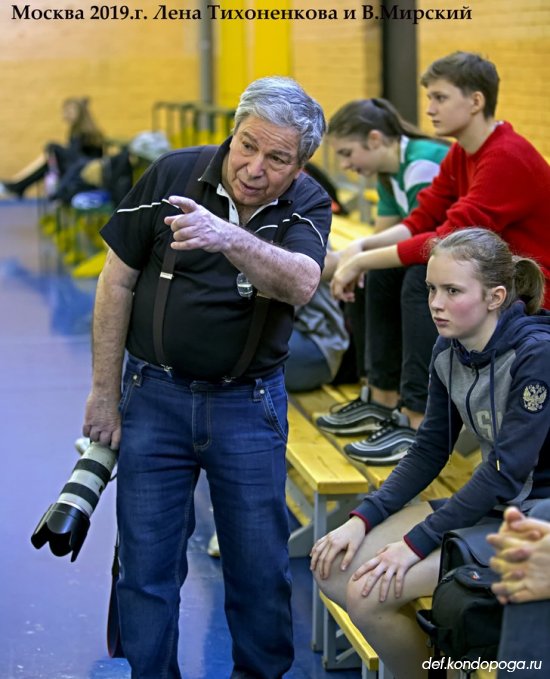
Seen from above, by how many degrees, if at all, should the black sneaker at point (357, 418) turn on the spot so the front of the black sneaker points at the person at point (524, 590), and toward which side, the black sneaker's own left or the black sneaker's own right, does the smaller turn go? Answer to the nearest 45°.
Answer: approximately 90° to the black sneaker's own left

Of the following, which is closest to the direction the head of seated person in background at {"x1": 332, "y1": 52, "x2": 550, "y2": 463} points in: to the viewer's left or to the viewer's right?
to the viewer's left

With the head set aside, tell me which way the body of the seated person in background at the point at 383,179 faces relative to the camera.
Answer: to the viewer's left

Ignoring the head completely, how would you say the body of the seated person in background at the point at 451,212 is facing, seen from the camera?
to the viewer's left

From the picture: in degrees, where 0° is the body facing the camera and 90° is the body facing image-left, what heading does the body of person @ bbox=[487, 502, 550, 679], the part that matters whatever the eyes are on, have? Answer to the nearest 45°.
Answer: approximately 90°

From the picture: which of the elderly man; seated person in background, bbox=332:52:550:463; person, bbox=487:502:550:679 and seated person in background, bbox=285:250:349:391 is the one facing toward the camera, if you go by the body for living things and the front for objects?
the elderly man

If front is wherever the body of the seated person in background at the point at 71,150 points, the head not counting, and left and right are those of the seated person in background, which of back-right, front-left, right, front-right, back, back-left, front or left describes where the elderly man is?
left
